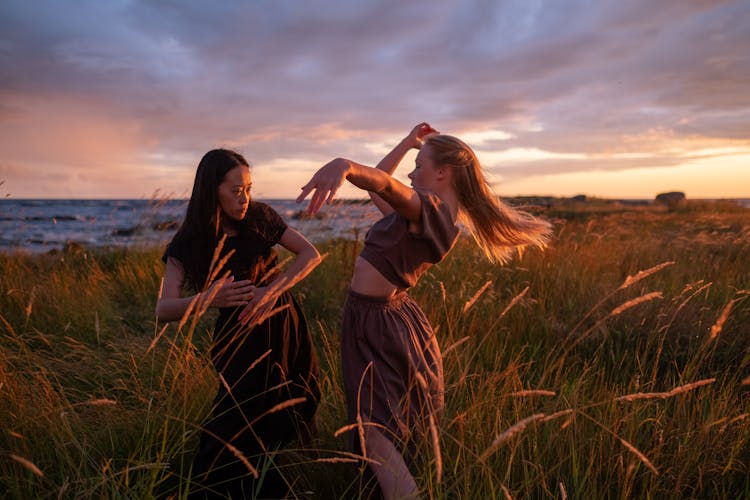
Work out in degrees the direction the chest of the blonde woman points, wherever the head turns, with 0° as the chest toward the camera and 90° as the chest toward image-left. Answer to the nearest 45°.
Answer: approximately 90°
